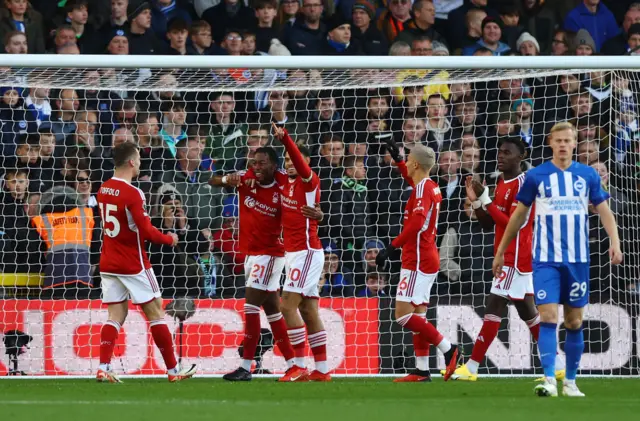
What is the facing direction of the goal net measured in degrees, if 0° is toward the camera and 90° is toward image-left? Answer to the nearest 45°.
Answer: approximately 0°

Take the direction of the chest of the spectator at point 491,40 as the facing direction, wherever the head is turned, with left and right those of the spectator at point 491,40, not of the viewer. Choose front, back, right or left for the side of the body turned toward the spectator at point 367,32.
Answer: right

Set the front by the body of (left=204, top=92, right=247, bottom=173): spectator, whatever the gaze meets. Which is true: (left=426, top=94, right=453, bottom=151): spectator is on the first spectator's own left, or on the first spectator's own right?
on the first spectator's own left

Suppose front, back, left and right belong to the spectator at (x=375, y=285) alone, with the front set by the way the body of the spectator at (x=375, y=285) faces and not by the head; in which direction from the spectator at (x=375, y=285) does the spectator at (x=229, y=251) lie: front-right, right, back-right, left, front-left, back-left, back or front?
right

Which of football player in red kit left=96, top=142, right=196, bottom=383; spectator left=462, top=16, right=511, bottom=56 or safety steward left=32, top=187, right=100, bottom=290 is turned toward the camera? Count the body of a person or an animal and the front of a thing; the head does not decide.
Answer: spectator left=462, top=16, right=511, bottom=56

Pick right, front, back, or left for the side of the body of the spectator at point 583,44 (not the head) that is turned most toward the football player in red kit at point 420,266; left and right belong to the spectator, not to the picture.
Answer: front

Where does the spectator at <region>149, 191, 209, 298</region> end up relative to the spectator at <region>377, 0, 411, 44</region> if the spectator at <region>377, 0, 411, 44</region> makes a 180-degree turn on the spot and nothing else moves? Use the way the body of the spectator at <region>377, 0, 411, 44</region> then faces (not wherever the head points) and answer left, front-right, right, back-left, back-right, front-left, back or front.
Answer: back-left

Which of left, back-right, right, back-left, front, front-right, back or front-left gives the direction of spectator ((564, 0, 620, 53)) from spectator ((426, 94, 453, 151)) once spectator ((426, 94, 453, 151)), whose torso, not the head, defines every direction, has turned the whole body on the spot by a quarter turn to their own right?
back-right
